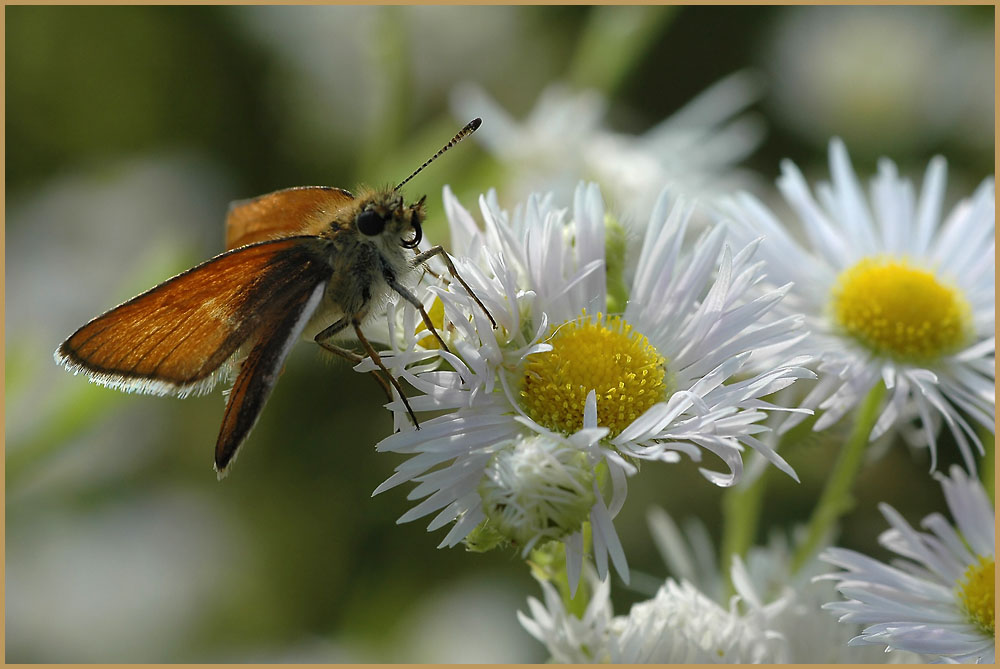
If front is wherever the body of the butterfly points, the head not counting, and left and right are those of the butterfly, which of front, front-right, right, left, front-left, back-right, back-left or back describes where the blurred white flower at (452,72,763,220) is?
front-left

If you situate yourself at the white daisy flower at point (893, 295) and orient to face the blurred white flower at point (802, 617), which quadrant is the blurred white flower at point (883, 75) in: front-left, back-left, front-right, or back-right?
back-right

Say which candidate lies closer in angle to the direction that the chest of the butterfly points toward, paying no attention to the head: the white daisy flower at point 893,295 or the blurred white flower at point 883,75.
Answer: the white daisy flower

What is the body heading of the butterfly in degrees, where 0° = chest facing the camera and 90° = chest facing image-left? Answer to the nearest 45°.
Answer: approximately 270°

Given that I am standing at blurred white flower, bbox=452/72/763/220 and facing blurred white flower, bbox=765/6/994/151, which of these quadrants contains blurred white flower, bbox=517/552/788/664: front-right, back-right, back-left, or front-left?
back-right

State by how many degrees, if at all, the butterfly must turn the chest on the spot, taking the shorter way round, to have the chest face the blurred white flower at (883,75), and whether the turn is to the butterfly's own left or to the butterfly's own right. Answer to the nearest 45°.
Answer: approximately 45° to the butterfly's own left
